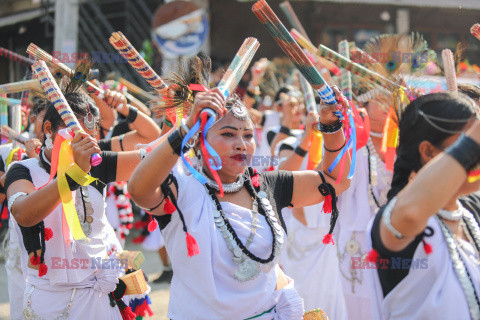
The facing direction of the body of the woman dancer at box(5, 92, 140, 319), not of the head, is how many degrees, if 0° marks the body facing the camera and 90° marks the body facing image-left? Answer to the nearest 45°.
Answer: approximately 315°

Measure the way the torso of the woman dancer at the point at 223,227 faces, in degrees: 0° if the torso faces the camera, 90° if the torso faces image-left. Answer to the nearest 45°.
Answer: approximately 315°

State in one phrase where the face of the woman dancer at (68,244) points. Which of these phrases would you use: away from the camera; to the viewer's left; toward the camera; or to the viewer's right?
to the viewer's right

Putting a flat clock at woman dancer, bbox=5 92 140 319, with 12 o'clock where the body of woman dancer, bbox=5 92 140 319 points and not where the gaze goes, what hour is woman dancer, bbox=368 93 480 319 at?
woman dancer, bbox=368 93 480 319 is roughly at 12 o'clock from woman dancer, bbox=5 92 140 319.
